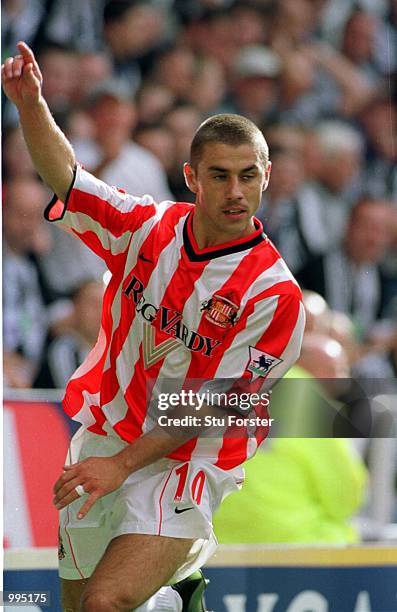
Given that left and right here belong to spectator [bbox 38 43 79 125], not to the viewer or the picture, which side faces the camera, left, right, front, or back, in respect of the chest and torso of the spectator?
front

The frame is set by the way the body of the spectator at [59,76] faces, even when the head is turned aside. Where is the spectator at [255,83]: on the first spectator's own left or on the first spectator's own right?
on the first spectator's own left

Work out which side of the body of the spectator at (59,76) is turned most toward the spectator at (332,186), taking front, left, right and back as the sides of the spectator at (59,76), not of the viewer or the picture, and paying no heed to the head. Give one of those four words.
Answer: left

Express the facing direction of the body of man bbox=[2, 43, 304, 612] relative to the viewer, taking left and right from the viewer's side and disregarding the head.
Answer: facing the viewer and to the left of the viewer

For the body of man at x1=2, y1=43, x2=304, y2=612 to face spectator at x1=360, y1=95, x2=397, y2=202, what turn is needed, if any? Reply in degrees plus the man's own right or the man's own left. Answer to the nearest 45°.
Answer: approximately 135° to the man's own left

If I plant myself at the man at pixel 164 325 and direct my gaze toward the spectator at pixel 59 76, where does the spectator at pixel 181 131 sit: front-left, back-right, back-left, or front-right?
front-right
